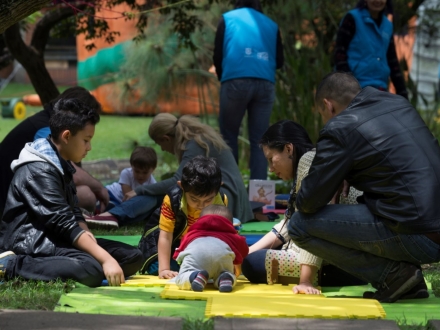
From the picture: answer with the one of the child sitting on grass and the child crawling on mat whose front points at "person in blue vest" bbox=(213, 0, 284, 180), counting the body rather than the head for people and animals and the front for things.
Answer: the child crawling on mat

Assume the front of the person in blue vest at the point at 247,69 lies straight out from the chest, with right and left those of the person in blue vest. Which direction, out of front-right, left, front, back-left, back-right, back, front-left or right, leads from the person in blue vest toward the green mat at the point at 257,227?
back

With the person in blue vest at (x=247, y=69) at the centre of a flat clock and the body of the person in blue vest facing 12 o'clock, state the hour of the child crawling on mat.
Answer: The child crawling on mat is roughly at 6 o'clock from the person in blue vest.

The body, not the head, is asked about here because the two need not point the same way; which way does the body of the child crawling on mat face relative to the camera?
away from the camera

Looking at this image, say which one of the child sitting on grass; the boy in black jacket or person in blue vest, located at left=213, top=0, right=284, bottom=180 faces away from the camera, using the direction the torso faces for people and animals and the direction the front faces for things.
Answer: the person in blue vest

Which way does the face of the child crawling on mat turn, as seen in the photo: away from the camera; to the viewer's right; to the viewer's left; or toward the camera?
away from the camera

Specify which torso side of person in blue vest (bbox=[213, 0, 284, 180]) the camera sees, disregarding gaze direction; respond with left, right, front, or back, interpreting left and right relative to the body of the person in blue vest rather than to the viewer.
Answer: back

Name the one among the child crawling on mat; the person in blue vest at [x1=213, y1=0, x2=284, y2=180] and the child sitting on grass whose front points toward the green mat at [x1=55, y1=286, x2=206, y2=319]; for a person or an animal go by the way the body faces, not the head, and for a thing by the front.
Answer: the child sitting on grass

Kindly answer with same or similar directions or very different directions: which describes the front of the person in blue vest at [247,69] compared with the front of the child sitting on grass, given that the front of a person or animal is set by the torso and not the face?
very different directions
